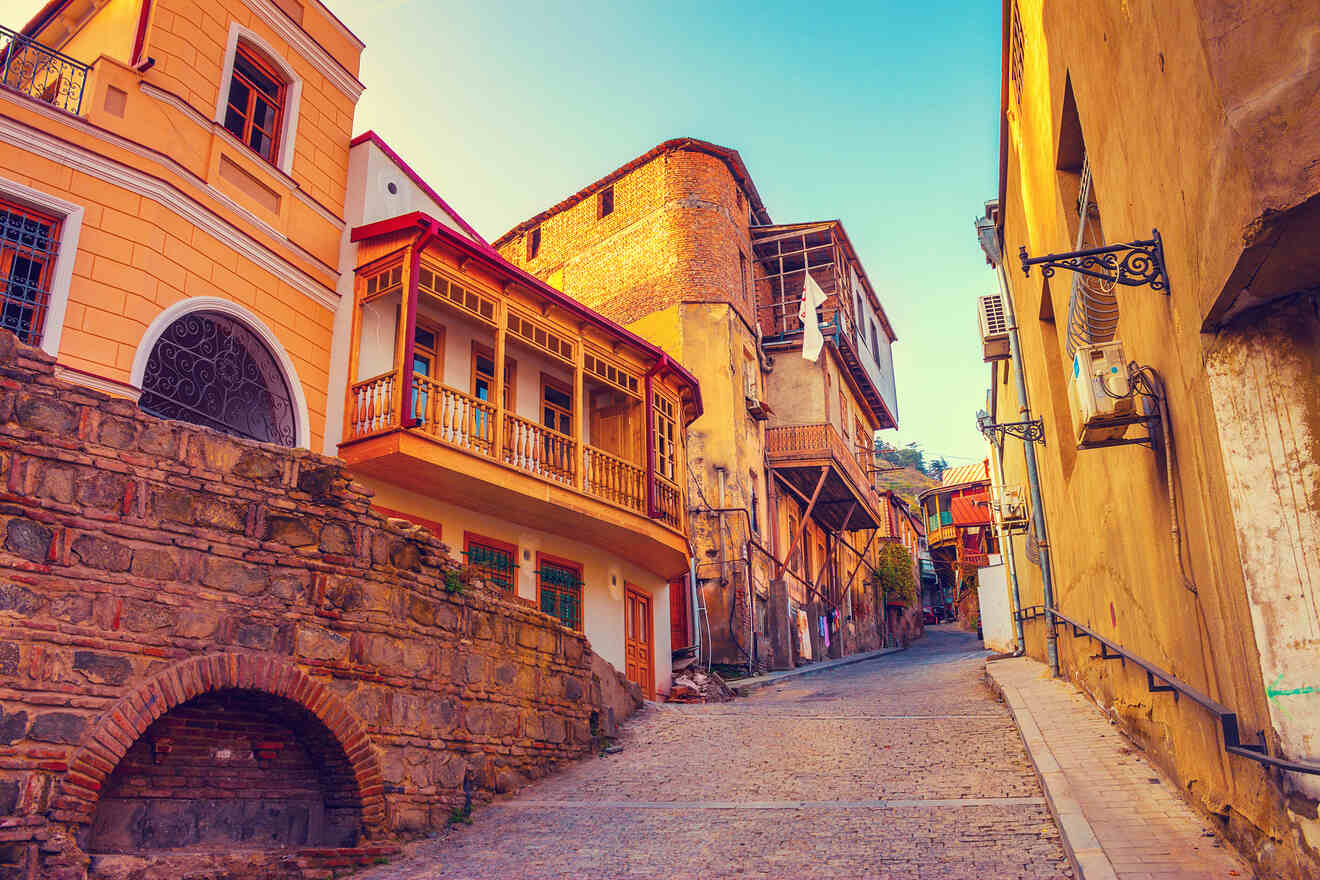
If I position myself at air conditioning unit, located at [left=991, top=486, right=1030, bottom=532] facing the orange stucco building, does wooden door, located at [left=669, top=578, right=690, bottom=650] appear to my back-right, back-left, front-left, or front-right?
front-right

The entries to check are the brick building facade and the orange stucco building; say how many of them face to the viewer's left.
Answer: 0

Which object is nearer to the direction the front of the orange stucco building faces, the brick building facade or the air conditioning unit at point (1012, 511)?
the air conditioning unit

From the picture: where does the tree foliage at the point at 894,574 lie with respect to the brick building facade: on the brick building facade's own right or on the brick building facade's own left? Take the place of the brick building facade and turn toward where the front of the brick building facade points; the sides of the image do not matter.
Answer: on the brick building facade's own left

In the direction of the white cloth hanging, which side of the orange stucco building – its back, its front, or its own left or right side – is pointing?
left

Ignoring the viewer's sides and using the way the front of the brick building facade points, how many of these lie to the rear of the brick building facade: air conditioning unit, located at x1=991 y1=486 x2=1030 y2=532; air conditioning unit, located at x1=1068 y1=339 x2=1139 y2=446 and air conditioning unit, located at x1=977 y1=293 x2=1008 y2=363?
0

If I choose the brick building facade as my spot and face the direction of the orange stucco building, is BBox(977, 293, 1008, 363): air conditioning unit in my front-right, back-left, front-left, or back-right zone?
front-left

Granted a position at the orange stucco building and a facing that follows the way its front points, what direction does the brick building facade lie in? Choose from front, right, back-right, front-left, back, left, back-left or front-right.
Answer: left

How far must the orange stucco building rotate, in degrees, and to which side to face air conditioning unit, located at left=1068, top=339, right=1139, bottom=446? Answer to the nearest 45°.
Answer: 0° — it already faces it

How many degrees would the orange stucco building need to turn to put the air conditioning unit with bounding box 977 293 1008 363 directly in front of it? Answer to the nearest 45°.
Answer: approximately 45° to its left

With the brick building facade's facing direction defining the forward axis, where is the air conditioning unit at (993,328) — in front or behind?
in front

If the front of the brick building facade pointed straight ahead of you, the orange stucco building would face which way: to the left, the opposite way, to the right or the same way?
the same way

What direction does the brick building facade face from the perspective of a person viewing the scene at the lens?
facing the viewer and to the right of the viewer

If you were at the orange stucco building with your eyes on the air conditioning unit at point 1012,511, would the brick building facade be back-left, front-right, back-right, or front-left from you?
front-left
